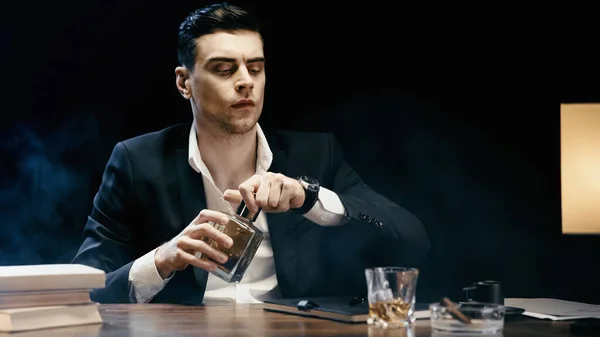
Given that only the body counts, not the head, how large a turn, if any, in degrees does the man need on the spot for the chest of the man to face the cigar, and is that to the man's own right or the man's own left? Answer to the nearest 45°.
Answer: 0° — they already face it

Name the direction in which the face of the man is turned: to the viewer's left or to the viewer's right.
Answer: to the viewer's right

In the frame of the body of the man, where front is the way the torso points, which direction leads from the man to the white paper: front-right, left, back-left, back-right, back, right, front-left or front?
front-left

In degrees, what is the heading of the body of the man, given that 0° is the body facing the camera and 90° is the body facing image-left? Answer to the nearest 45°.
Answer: approximately 0°

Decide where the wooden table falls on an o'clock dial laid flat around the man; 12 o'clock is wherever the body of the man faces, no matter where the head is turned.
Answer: The wooden table is roughly at 12 o'clock from the man.

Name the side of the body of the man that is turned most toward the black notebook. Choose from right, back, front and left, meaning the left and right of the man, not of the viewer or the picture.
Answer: front
